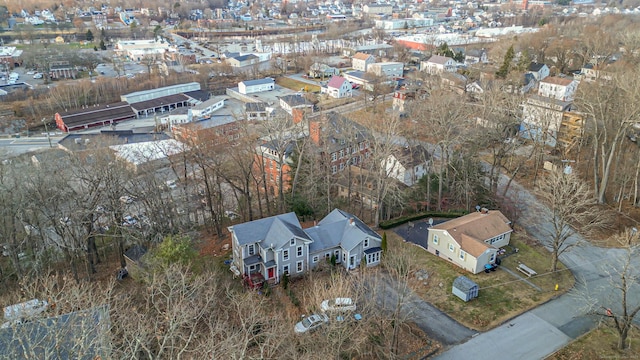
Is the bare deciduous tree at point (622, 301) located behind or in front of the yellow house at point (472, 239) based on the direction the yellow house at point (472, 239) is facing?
in front

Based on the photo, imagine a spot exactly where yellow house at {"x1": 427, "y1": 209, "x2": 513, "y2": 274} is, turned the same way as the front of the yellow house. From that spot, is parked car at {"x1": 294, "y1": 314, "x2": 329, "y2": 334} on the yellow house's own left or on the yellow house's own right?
on the yellow house's own right

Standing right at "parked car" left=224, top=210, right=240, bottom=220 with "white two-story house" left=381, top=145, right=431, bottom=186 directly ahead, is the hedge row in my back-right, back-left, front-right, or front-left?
front-right

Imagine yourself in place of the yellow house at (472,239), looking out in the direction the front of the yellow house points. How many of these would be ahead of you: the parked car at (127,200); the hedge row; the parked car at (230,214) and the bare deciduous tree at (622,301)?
1

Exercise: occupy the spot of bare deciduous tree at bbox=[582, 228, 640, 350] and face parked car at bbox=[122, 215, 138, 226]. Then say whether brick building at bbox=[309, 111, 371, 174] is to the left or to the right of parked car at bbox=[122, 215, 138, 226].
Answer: right

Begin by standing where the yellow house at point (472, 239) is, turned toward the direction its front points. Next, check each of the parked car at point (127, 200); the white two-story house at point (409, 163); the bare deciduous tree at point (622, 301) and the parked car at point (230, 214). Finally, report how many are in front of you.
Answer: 1

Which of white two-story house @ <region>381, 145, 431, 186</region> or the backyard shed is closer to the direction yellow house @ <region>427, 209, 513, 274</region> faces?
the backyard shed

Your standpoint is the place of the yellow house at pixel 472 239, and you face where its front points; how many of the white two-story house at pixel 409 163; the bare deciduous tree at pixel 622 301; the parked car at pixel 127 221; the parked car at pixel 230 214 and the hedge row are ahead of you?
1

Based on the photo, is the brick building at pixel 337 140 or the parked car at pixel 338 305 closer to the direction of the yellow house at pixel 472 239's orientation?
the parked car

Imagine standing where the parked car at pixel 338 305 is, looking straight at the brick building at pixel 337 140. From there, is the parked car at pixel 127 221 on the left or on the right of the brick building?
left

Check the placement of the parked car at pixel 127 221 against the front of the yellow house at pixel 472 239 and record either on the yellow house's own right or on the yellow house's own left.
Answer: on the yellow house's own right

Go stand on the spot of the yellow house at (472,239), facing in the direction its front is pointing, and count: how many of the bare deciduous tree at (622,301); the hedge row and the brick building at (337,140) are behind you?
2

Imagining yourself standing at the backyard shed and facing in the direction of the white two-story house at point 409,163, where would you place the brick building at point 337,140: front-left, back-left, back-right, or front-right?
front-left

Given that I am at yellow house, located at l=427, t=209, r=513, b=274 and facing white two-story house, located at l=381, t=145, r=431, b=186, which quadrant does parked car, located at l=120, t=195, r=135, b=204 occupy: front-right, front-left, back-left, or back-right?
front-left

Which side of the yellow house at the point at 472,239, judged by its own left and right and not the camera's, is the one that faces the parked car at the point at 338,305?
right

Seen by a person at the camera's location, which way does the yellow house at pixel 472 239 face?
facing the viewer and to the right of the viewer

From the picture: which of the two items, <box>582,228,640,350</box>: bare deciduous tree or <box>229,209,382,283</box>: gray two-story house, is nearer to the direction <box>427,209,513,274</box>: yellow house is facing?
the bare deciduous tree

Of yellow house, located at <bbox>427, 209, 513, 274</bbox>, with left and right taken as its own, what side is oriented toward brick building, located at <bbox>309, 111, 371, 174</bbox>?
back

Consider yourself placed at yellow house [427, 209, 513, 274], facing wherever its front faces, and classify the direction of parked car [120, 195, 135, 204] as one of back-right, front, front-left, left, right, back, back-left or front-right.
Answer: back-right

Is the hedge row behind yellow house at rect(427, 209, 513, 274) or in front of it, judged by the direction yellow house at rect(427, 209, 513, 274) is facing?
behind

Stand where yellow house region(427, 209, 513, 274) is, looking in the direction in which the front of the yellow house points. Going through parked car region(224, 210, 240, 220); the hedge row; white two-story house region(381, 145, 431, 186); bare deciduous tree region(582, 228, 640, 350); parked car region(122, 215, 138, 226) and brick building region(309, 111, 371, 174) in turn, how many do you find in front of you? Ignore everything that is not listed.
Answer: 1
